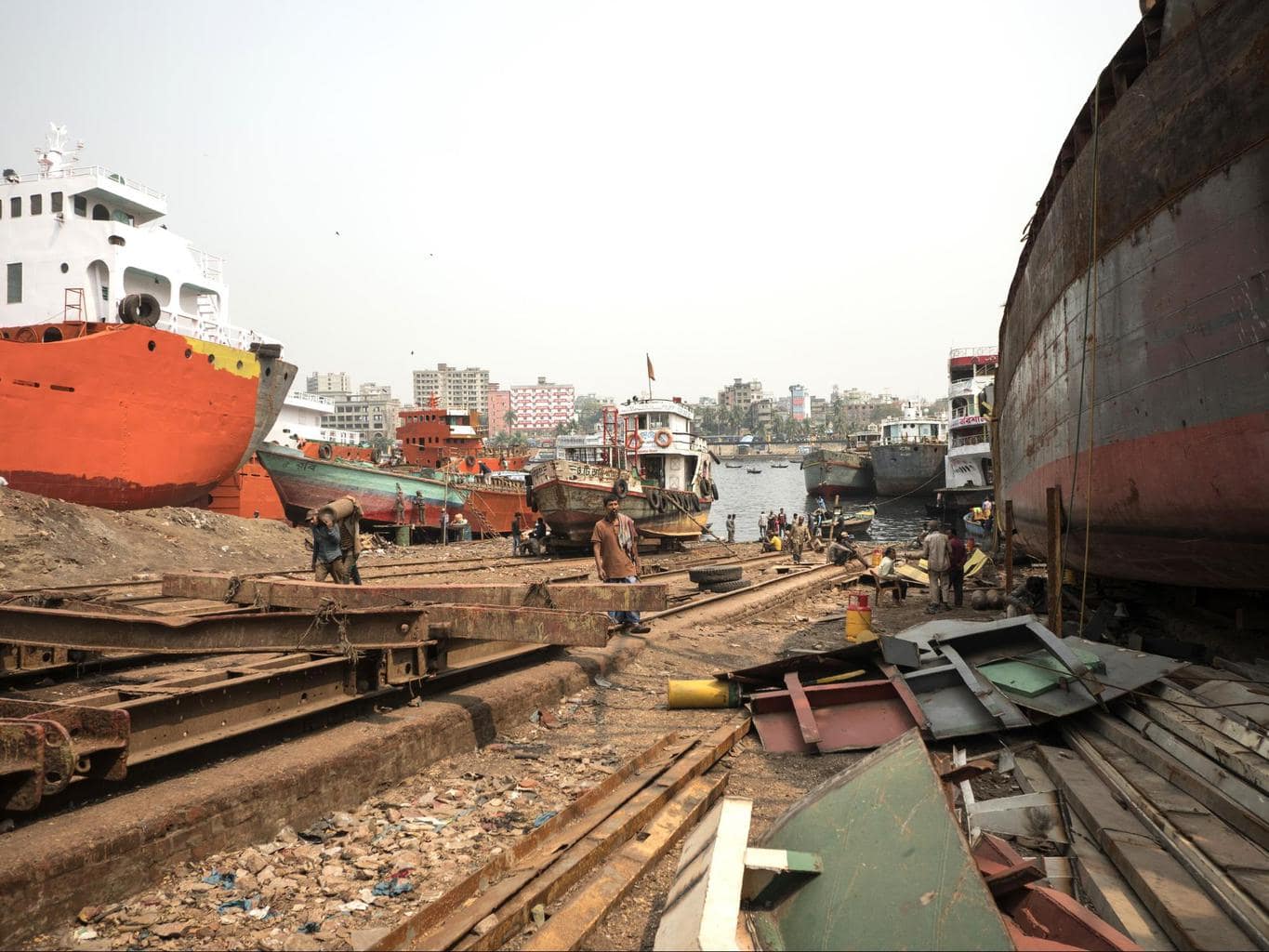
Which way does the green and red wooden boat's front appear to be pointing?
to the viewer's left

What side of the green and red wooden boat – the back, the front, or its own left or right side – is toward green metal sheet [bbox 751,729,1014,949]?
left

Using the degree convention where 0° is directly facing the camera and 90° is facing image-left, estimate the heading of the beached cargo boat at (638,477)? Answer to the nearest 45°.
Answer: approximately 45°

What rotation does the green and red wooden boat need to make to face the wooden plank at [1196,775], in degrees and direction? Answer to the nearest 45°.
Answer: approximately 90° to its left

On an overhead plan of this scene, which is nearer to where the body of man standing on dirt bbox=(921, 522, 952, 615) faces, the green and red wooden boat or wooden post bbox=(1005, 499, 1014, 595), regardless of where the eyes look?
the wooden post
